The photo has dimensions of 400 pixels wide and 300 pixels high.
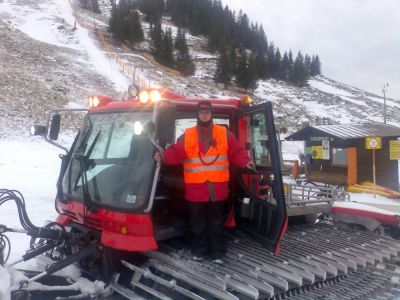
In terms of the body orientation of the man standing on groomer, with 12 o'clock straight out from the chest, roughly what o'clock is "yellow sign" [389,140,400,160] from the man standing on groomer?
The yellow sign is roughly at 7 o'clock from the man standing on groomer.

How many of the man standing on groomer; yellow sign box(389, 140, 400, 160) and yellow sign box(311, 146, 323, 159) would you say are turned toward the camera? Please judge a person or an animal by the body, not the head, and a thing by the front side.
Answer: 3

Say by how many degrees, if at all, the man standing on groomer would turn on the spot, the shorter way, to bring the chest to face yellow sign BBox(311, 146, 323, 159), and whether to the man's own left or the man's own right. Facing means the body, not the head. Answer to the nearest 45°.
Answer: approximately 180°

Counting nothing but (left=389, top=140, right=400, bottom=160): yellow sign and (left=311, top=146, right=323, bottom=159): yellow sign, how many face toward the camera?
2

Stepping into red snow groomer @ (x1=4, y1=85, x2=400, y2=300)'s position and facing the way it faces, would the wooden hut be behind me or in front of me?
behind

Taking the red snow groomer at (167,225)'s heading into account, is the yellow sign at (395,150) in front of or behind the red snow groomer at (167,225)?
behind

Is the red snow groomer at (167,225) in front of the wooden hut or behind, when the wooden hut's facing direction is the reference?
in front

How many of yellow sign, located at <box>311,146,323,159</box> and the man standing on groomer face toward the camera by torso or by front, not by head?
2

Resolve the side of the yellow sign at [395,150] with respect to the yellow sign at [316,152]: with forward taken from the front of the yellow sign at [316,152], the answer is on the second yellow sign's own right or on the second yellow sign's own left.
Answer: on the second yellow sign's own left

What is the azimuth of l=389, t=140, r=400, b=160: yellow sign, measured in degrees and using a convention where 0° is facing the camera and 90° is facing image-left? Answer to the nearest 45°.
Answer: approximately 0°

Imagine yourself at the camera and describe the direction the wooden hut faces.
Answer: facing the viewer and to the left of the viewer

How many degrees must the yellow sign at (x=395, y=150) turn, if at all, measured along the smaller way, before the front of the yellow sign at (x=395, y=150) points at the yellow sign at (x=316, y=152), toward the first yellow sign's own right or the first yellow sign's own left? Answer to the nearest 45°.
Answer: approximately 135° to the first yellow sign's own right
